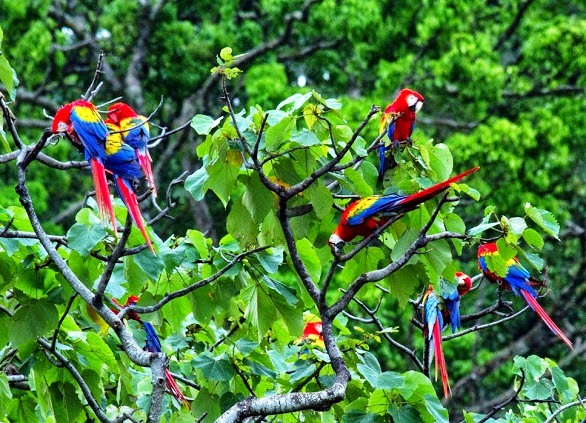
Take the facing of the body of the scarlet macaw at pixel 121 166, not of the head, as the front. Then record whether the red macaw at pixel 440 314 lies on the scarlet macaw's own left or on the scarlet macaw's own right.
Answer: on the scarlet macaw's own right

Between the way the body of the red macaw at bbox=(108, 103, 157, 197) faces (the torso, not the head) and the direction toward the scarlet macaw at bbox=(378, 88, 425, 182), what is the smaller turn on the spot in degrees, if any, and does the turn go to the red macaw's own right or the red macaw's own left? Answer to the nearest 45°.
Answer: approximately 135° to the red macaw's own right

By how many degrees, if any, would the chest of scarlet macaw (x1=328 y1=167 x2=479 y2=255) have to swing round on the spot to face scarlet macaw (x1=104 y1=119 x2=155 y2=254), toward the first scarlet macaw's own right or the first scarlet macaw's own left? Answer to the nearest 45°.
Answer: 0° — it already faces it

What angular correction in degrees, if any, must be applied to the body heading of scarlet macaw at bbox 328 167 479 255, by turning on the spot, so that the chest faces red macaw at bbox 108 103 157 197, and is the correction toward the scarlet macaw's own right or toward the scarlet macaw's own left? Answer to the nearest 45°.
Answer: approximately 45° to the scarlet macaw's own right

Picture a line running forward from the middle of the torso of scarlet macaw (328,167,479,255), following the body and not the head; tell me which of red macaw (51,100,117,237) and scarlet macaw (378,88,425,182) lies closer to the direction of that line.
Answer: the red macaw

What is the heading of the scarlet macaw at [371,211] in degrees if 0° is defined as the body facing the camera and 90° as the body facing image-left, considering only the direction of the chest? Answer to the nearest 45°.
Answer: approximately 90°

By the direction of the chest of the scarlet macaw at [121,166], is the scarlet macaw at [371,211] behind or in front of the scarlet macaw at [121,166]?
behind
